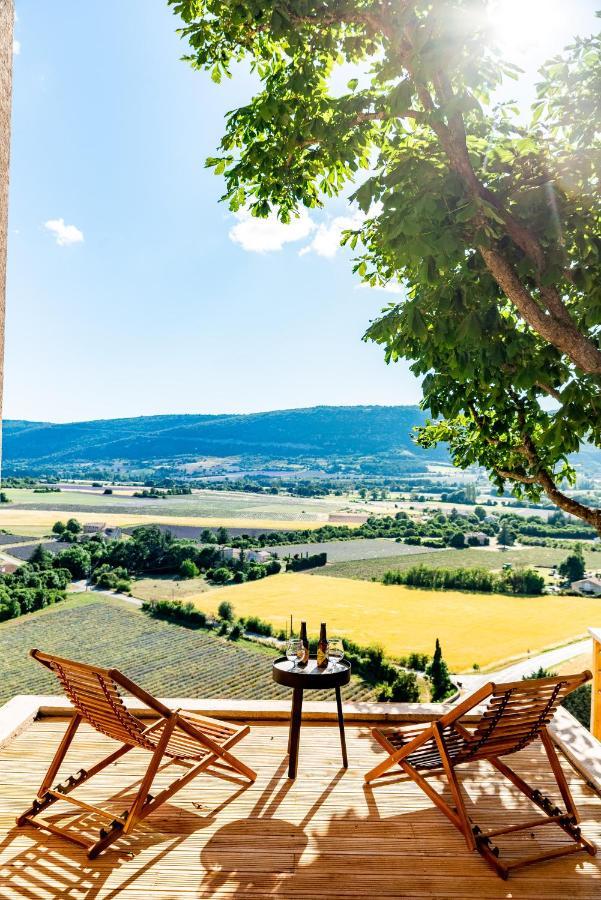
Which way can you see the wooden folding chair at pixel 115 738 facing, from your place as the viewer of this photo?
facing away from the viewer and to the right of the viewer

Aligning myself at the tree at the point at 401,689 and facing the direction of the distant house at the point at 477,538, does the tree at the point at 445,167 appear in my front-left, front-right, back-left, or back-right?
back-right

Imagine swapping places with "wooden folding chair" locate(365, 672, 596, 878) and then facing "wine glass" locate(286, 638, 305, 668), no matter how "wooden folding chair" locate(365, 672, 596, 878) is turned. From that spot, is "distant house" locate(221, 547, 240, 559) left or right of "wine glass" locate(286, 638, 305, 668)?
right

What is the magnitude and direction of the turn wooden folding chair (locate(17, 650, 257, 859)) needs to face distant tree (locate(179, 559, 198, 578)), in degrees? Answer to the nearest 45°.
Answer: approximately 45° to its left

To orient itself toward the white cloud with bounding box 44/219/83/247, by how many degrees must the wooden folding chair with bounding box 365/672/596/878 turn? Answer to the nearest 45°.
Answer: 0° — it already faces it

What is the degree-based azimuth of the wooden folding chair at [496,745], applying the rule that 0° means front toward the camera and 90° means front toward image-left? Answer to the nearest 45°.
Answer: approximately 135°
